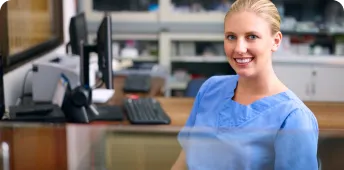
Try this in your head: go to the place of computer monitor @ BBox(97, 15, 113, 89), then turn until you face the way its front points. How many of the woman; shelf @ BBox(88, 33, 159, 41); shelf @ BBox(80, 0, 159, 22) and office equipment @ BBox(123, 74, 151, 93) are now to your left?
3

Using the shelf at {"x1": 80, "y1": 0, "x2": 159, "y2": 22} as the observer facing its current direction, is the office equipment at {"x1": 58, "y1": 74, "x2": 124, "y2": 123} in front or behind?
in front

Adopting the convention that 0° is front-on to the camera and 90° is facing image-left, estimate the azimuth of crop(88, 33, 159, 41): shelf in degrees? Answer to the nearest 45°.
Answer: approximately 0°

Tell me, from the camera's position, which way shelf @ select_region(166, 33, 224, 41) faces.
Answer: facing the viewer

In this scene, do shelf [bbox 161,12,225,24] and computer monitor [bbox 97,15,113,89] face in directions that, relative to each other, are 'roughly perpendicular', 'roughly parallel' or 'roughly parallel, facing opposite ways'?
roughly perpendicular

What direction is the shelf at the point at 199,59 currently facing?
toward the camera

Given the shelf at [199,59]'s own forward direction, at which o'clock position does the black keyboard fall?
The black keyboard is roughly at 12 o'clock from the shelf.

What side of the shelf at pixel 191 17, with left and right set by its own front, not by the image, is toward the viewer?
front

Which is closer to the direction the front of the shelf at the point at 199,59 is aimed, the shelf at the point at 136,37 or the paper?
the paper

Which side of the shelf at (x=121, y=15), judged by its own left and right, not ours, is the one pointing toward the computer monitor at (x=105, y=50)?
front
